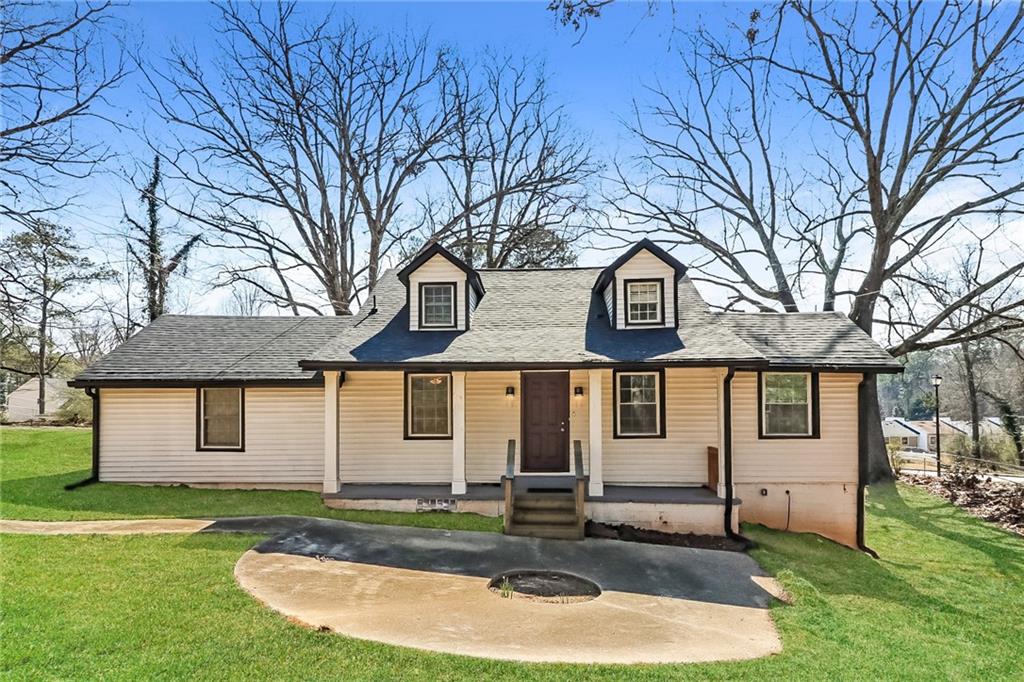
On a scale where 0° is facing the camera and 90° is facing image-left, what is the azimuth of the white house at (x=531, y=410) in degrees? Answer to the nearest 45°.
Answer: approximately 0°

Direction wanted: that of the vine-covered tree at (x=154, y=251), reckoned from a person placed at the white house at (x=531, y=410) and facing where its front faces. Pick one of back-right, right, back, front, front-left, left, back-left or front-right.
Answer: back-right
